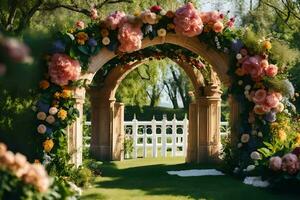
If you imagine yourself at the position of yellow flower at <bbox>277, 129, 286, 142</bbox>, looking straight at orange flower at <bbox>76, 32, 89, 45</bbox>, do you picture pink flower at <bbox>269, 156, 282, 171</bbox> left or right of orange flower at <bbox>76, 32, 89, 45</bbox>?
left

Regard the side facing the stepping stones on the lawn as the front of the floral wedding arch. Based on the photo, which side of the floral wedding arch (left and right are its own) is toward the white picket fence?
back

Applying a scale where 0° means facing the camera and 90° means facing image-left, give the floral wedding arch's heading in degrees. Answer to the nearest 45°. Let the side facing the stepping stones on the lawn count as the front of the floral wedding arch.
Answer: approximately 0°
